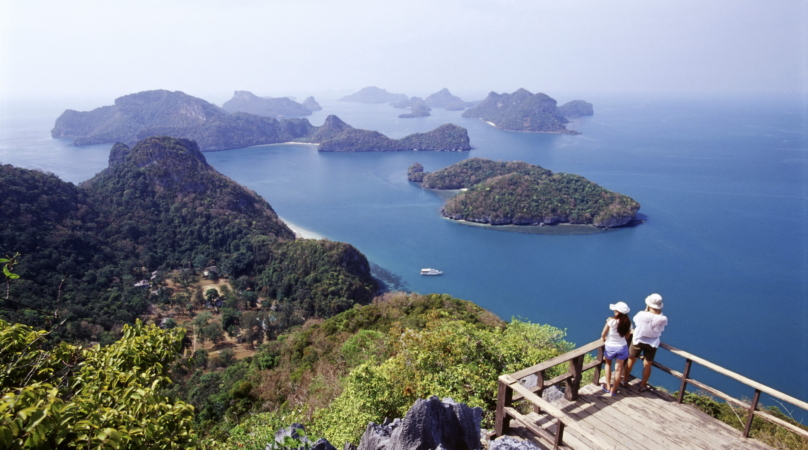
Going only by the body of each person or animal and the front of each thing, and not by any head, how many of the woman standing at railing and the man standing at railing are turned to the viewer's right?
0

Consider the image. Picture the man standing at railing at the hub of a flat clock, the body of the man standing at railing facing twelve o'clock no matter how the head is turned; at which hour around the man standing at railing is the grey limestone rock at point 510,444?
The grey limestone rock is roughly at 7 o'clock from the man standing at railing.

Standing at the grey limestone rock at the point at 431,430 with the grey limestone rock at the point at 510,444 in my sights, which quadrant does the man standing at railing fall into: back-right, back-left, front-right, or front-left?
front-left

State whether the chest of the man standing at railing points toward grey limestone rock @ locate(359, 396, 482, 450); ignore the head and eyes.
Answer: no

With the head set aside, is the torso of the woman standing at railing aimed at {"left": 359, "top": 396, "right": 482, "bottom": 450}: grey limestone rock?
no

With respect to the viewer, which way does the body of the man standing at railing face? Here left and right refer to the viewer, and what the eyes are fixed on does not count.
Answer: facing away from the viewer

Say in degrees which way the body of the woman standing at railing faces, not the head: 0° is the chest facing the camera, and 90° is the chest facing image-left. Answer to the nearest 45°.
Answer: approximately 135°
